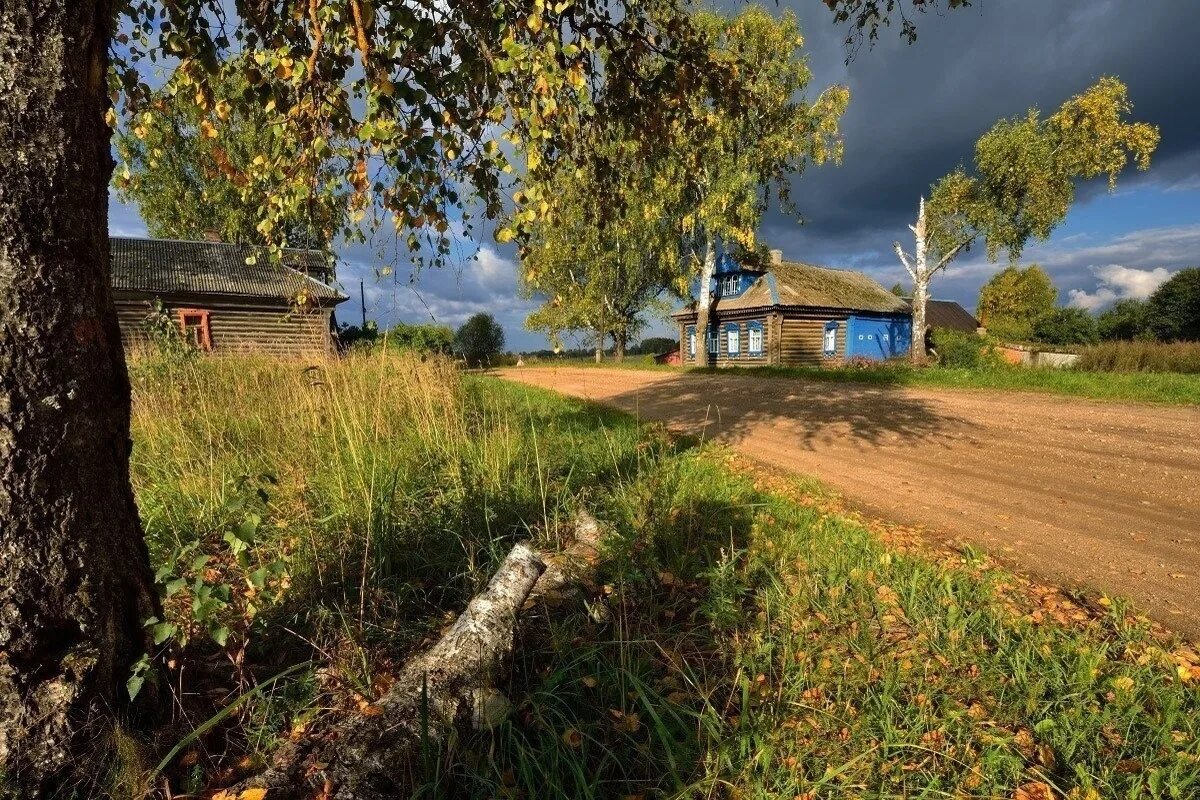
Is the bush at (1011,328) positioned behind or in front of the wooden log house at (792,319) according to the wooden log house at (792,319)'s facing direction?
behind

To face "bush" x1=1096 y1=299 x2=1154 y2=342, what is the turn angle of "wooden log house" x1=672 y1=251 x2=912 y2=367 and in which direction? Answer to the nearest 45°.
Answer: approximately 180°

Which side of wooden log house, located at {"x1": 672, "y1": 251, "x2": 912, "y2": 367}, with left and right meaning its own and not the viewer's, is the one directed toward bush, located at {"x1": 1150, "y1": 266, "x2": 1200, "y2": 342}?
back

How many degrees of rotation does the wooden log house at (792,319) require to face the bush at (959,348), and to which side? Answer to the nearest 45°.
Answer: approximately 90° to its left

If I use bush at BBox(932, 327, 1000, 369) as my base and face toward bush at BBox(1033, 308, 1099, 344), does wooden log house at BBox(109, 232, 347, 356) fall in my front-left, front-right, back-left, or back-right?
back-left

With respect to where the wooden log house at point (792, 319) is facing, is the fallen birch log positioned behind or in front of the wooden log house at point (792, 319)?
in front

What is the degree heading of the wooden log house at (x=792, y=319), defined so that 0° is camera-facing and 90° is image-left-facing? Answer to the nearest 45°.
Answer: approximately 45°

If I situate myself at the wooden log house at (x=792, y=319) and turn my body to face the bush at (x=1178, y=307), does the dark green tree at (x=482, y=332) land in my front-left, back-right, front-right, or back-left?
back-left

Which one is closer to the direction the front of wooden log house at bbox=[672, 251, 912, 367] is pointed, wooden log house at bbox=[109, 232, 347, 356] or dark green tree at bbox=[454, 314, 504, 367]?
the wooden log house

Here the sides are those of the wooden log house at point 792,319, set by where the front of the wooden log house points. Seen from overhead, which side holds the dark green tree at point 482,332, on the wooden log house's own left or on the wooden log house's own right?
on the wooden log house's own right

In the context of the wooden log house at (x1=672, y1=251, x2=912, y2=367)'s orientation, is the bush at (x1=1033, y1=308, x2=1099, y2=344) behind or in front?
behind

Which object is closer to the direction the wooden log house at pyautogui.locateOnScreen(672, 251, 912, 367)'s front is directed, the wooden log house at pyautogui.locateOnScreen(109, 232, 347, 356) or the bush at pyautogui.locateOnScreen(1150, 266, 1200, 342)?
the wooden log house
